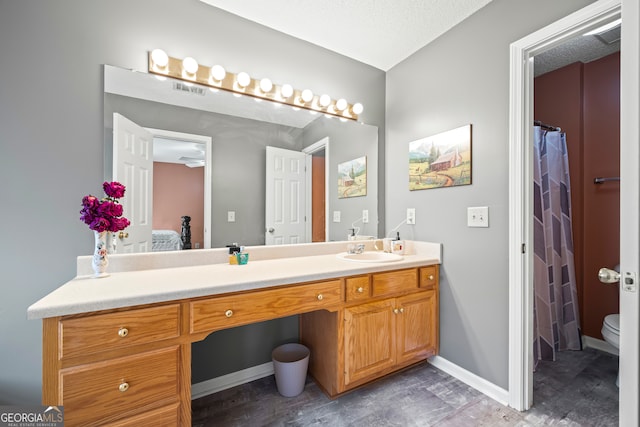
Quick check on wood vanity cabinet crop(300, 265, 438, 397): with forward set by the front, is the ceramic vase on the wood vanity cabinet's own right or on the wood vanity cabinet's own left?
on the wood vanity cabinet's own right

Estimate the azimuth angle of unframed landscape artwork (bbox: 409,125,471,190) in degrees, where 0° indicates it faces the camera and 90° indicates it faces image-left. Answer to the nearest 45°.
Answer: approximately 45°

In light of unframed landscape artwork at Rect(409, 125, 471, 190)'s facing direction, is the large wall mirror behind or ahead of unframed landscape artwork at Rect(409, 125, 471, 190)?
ahead

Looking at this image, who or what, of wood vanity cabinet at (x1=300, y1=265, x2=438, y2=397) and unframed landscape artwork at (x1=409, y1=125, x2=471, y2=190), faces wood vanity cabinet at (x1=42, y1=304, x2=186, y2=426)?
the unframed landscape artwork

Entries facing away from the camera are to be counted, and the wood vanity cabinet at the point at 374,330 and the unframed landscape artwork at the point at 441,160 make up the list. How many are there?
0

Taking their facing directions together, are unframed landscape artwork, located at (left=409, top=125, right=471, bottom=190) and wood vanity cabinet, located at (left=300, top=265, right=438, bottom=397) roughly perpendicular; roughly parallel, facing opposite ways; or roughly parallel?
roughly perpendicular

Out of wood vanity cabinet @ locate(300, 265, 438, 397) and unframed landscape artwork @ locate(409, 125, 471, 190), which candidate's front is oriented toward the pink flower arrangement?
the unframed landscape artwork

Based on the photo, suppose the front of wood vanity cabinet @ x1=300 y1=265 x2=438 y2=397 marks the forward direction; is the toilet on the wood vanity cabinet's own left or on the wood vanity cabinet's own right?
on the wood vanity cabinet's own left

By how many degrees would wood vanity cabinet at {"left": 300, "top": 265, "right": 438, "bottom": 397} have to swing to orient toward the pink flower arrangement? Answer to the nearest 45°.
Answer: approximately 90° to its right

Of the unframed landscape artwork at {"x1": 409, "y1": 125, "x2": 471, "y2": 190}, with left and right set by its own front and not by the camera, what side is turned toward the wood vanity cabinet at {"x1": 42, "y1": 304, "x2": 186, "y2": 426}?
front

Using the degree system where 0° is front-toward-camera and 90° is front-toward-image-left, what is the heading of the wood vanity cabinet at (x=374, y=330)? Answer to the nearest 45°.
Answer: approximately 315°

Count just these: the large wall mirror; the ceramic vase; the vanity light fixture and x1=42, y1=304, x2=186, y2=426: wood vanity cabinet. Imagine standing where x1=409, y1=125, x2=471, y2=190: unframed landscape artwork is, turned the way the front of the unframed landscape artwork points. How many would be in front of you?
4

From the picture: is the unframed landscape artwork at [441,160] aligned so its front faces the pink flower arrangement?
yes
